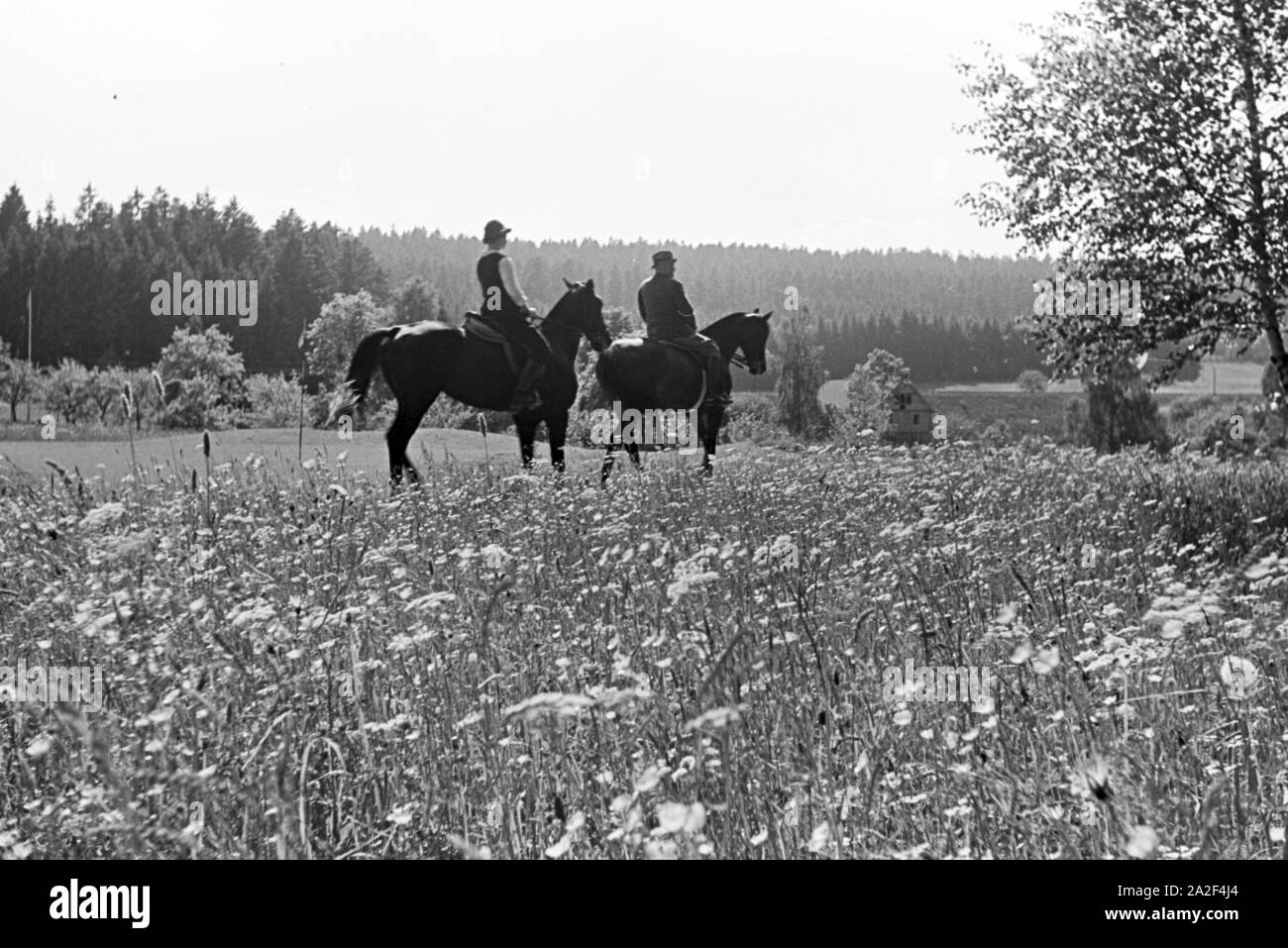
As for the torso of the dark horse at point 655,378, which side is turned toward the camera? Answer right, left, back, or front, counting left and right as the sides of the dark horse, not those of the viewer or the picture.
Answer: right

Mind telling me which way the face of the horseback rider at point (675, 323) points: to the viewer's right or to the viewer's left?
to the viewer's right

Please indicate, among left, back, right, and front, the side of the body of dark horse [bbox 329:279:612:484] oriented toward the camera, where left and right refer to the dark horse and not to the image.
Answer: right

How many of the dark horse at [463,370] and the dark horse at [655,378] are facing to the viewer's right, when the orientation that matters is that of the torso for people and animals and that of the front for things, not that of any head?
2

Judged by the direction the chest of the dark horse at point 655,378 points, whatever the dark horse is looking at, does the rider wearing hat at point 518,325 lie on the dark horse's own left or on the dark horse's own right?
on the dark horse's own right

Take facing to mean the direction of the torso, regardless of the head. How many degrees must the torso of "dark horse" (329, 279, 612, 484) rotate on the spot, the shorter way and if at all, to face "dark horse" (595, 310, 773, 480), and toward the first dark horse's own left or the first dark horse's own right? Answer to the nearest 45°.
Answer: approximately 45° to the first dark horse's own left

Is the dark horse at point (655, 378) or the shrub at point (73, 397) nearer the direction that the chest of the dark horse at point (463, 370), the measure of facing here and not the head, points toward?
the dark horse
